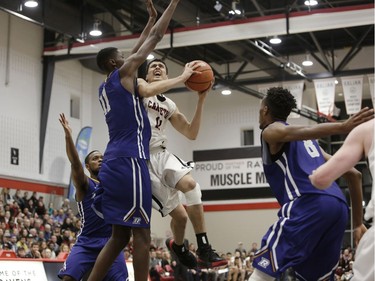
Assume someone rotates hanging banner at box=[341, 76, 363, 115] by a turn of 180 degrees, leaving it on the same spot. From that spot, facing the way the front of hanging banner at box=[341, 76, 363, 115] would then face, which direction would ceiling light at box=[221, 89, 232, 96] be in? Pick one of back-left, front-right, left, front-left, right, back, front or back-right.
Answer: front-left

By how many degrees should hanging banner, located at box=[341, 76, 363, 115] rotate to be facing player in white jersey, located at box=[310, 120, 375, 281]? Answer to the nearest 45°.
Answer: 0° — it already faces them

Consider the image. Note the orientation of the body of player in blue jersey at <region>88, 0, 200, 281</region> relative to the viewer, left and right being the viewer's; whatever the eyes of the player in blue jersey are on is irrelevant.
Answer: facing away from the viewer and to the right of the viewer

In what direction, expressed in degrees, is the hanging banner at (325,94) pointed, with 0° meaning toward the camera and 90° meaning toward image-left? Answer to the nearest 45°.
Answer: approximately 0°

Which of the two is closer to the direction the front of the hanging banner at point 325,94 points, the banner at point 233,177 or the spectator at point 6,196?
the spectator

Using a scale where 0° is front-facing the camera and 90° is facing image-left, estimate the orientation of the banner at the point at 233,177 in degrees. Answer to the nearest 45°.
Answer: approximately 0°

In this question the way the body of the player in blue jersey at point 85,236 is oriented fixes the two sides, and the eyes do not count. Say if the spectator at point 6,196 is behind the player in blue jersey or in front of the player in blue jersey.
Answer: behind

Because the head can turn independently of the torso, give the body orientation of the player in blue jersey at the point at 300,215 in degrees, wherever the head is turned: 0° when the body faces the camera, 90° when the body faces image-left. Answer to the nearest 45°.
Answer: approximately 135°

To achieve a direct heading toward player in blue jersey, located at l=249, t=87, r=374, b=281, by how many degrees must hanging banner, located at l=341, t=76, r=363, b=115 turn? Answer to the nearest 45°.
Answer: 0° — it already faces them
